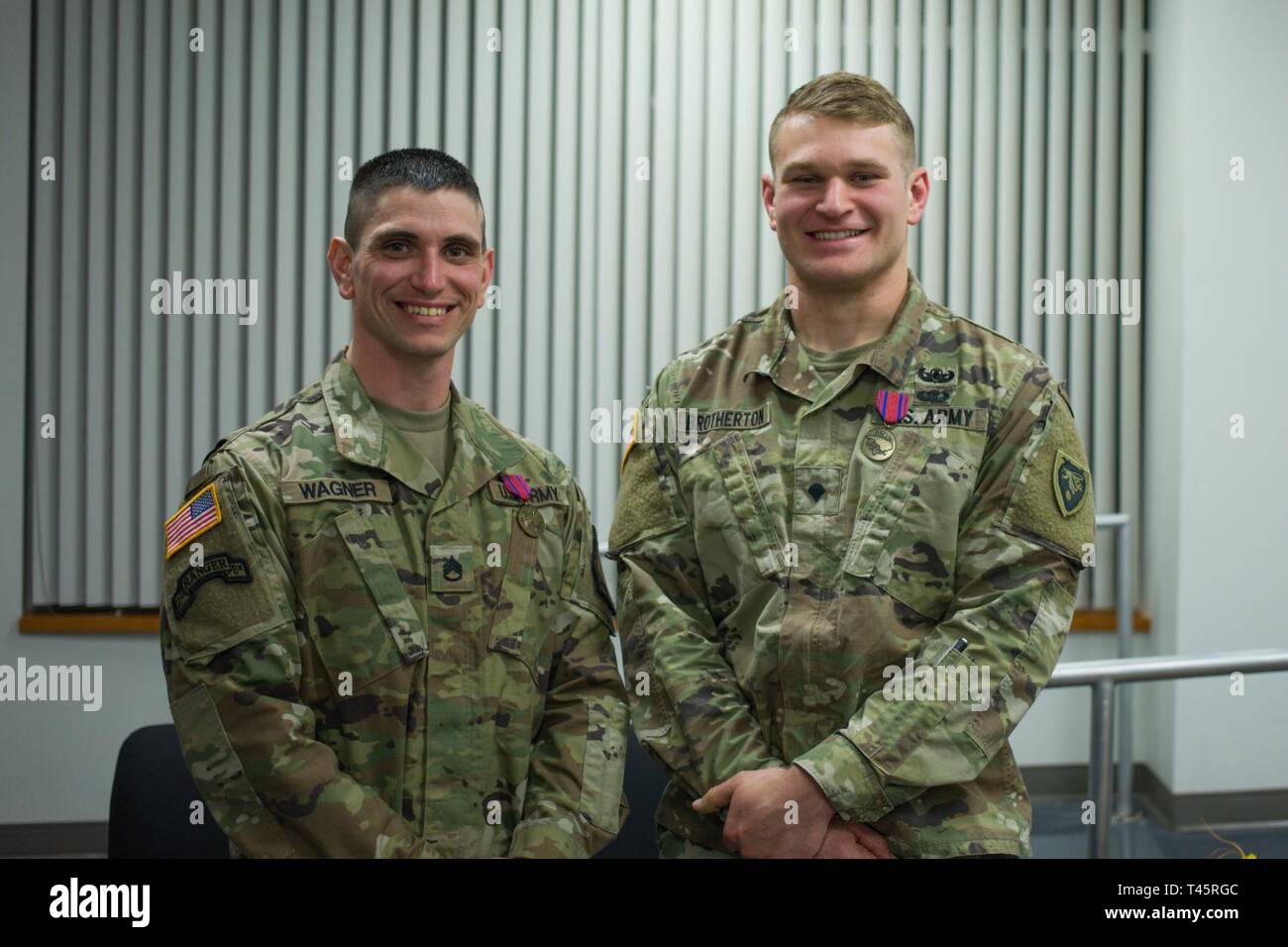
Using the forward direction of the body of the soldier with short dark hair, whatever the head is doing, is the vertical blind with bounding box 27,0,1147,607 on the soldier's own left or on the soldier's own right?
on the soldier's own left

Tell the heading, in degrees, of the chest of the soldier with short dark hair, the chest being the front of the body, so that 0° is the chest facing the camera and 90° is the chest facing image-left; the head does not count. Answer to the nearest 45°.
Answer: approximately 315°

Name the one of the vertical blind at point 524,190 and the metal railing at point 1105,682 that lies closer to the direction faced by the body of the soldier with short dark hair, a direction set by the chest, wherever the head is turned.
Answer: the metal railing

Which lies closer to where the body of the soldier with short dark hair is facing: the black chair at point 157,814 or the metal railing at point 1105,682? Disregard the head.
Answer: the metal railing

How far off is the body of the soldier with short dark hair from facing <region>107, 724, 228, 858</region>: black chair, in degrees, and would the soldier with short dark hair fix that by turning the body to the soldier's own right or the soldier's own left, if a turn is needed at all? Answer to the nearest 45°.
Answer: approximately 180°

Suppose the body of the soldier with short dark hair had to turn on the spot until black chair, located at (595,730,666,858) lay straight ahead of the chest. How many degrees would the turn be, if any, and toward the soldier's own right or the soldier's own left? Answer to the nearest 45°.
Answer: approximately 90° to the soldier's own left

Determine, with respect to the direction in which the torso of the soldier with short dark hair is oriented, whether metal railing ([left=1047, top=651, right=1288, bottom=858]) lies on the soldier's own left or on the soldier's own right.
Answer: on the soldier's own left
